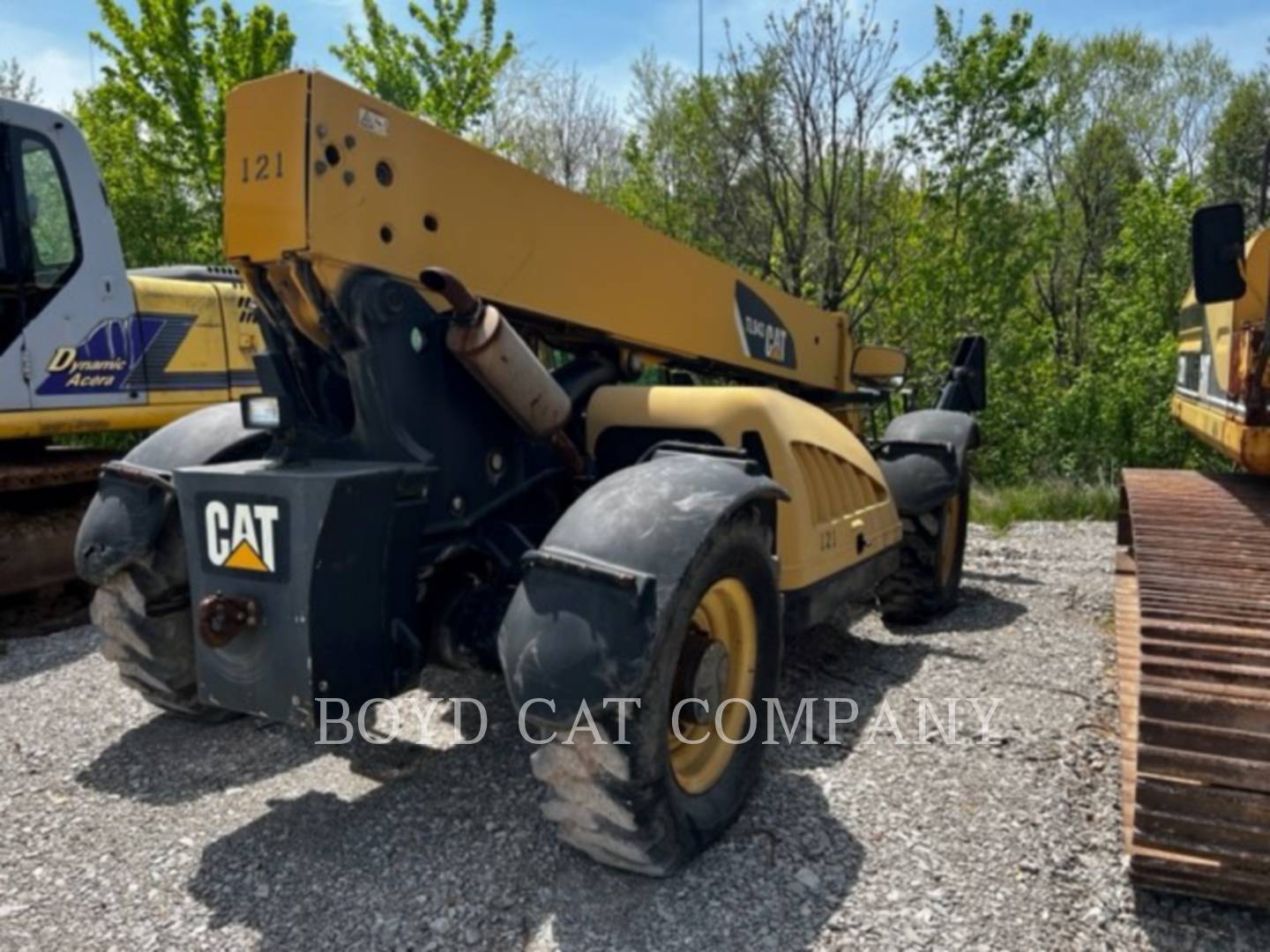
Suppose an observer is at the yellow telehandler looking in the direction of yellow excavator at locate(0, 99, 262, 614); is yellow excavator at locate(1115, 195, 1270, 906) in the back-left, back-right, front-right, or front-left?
back-right

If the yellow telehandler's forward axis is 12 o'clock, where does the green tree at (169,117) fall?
The green tree is roughly at 10 o'clock from the yellow telehandler.

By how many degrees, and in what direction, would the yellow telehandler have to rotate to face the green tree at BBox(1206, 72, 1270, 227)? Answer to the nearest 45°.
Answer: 0° — it already faces it

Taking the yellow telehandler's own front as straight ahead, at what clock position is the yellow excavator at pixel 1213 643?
The yellow excavator is roughly at 2 o'clock from the yellow telehandler.

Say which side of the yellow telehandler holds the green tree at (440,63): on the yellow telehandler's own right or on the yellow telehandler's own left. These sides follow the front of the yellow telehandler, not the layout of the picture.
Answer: on the yellow telehandler's own left

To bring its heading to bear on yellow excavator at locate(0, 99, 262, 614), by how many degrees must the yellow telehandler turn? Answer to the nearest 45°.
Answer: approximately 90° to its left

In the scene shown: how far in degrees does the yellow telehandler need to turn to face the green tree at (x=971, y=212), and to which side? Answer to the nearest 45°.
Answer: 0° — it already faces it

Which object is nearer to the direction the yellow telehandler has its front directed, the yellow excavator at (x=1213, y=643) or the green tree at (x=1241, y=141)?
the green tree

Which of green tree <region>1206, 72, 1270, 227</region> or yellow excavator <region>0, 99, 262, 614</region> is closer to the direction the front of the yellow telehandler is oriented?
the green tree

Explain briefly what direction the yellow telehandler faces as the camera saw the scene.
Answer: facing away from the viewer and to the right of the viewer
